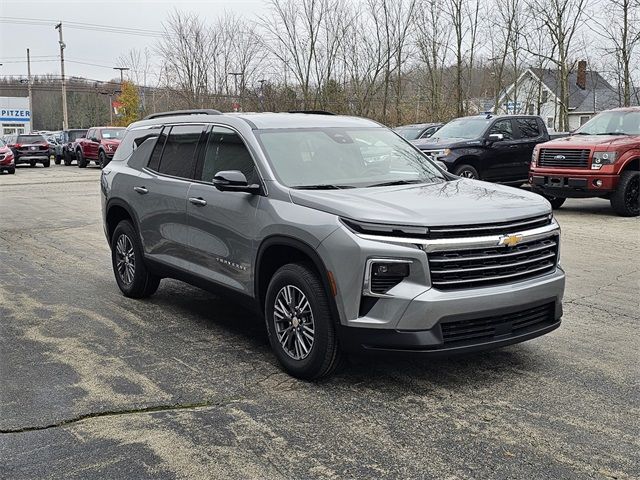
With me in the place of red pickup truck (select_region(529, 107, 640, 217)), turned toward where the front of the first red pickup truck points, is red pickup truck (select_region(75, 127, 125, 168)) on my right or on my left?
on my right

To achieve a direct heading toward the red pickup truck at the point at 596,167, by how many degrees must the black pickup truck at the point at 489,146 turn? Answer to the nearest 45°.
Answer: approximately 90° to its left

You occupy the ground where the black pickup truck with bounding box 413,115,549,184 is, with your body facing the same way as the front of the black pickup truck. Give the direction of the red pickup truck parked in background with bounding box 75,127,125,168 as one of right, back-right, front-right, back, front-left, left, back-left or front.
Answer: right

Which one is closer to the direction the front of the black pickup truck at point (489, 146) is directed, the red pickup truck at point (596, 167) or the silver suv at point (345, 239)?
the silver suv

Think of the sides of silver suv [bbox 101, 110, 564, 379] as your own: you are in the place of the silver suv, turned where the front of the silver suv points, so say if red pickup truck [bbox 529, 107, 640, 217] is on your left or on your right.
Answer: on your left

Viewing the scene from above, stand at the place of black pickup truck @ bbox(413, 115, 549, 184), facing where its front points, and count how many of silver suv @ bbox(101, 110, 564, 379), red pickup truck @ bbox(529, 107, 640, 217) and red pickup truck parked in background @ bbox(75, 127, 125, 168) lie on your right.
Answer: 1

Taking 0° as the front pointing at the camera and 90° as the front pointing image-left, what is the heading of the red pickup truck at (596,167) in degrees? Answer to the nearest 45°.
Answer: approximately 45°

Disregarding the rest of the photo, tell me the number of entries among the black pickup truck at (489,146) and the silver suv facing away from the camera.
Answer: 0

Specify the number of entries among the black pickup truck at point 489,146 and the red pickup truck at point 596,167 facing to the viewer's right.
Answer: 0

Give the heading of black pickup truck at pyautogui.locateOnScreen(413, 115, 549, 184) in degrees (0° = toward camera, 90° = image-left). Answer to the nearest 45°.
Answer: approximately 45°

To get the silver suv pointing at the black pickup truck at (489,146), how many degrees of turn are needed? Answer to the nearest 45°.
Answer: approximately 135° to its left

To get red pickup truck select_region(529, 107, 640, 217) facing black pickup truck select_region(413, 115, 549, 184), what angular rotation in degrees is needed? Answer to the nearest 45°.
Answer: approximately 90° to its right

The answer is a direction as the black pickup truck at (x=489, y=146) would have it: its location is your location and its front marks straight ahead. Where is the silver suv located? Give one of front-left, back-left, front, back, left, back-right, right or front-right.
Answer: front-left

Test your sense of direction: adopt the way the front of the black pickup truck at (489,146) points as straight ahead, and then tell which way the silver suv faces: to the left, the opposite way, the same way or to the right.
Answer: to the left

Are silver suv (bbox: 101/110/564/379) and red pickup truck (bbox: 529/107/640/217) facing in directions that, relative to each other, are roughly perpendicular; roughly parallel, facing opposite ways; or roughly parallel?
roughly perpendicular
